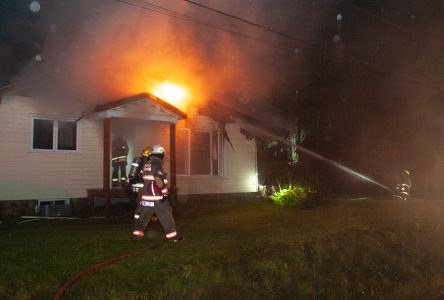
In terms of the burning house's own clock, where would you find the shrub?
The shrub is roughly at 9 o'clock from the burning house.

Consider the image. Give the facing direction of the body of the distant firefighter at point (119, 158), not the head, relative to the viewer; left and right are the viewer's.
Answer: facing away from the viewer

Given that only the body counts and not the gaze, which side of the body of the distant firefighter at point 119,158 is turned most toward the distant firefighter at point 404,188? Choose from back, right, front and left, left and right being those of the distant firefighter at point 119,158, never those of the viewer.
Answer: right

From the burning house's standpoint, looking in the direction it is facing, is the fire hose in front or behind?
in front

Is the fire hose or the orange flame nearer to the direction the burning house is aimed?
the fire hose

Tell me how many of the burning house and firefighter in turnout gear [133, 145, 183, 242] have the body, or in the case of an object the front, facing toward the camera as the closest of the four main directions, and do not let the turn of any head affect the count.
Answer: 1

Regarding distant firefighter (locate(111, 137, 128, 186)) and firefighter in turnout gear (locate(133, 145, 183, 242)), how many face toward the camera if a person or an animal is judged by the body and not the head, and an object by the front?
0

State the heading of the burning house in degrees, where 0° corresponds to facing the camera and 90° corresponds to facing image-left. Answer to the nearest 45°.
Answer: approximately 0°

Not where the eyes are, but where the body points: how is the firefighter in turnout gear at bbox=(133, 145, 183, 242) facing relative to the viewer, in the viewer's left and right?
facing away from the viewer and to the right of the viewer

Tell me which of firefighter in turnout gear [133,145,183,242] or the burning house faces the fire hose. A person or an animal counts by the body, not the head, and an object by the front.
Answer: the burning house
